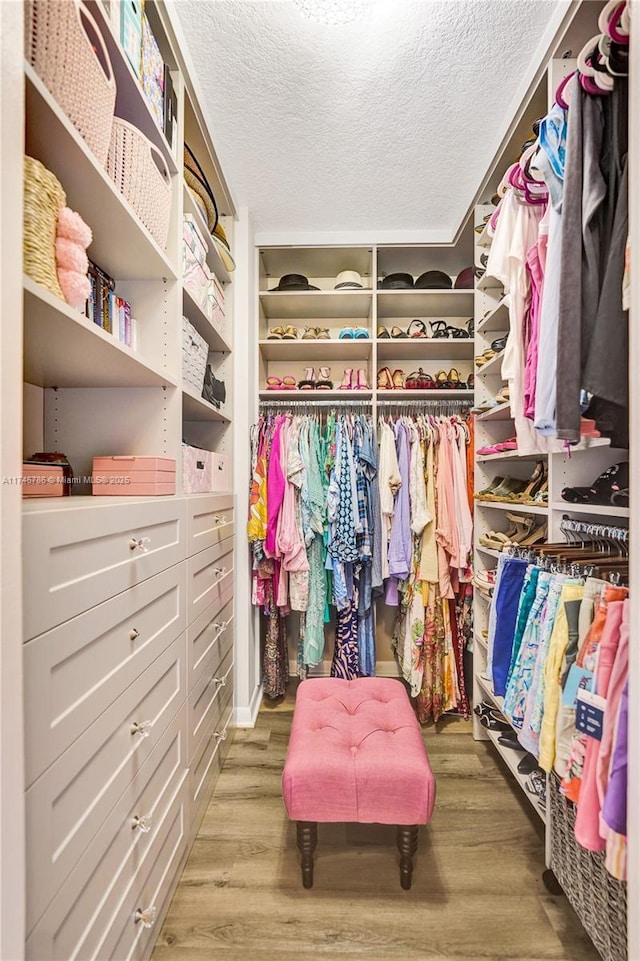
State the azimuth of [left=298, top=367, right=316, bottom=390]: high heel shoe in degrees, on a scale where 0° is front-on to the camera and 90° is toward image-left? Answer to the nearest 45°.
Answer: approximately 0°

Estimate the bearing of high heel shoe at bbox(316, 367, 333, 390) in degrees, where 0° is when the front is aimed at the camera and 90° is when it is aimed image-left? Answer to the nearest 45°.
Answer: approximately 0°

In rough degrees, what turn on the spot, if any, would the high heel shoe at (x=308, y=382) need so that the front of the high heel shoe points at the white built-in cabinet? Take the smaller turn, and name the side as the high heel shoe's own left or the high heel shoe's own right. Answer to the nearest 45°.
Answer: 0° — it already faces it

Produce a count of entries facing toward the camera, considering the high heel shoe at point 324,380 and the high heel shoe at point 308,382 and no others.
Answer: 2
